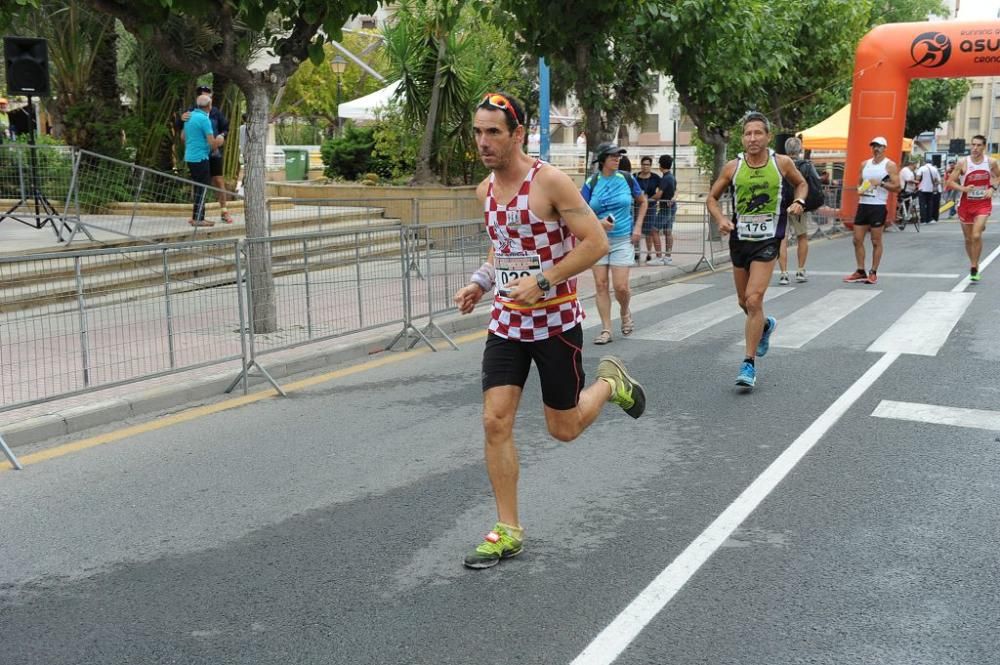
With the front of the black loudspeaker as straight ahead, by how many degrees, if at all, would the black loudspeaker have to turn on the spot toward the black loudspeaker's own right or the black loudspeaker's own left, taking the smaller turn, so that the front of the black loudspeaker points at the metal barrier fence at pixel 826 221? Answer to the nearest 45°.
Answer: approximately 90° to the black loudspeaker's own left

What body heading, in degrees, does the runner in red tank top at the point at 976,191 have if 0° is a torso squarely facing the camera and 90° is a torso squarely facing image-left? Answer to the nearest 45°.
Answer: approximately 0°

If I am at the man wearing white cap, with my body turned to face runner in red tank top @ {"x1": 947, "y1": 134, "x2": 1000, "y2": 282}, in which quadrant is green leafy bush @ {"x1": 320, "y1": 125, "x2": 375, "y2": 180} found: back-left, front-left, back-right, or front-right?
back-left

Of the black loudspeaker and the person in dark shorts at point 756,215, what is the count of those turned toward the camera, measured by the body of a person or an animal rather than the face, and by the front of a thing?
2

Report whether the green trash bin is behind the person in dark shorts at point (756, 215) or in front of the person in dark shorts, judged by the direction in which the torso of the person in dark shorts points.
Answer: behind

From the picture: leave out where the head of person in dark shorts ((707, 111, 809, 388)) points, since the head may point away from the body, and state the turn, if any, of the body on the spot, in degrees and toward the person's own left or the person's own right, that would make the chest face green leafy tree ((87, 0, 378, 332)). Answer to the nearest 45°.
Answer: approximately 90° to the person's own right

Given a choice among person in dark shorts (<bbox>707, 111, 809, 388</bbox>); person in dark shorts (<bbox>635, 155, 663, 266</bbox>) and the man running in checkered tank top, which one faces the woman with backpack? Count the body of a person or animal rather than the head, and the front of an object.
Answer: person in dark shorts (<bbox>635, 155, 663, 266</bbox>)

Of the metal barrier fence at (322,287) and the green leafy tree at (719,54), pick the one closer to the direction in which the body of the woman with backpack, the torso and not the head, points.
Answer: the metal barrier fence

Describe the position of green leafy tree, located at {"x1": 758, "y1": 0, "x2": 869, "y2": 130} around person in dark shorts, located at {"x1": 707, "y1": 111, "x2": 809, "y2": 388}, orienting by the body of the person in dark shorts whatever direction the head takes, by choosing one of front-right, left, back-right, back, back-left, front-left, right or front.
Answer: back

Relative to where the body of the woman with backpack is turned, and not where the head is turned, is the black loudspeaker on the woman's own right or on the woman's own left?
on the woman's own right
